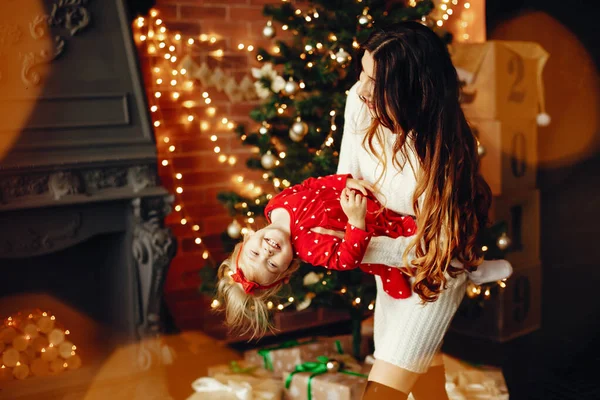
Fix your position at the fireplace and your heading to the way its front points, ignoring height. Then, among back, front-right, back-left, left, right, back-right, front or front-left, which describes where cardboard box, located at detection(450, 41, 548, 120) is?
front-left

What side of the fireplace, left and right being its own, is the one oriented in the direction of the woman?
front

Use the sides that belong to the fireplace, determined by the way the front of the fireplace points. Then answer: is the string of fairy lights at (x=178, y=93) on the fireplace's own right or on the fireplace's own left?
on the fireplace's own left

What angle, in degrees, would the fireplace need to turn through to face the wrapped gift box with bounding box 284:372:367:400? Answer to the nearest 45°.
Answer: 0° — it already faces it

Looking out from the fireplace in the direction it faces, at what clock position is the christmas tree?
The christmas tree is roughly at 11 o'clock from the fireplace.

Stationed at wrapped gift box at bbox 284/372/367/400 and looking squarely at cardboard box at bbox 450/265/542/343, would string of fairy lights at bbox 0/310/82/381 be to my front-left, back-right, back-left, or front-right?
back-left

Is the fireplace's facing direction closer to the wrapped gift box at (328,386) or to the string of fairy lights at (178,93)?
the wrapped gift box

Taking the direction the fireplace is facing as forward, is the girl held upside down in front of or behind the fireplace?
in front

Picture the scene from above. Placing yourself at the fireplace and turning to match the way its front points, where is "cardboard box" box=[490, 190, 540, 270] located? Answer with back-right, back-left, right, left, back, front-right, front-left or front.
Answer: front-left

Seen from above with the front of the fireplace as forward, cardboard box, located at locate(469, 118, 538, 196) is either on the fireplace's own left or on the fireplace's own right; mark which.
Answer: on the fireplace's own left

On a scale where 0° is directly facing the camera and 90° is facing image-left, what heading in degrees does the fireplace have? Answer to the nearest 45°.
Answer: approximately 315°

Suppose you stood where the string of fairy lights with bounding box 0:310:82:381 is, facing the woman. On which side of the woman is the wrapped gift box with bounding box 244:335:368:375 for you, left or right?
left
